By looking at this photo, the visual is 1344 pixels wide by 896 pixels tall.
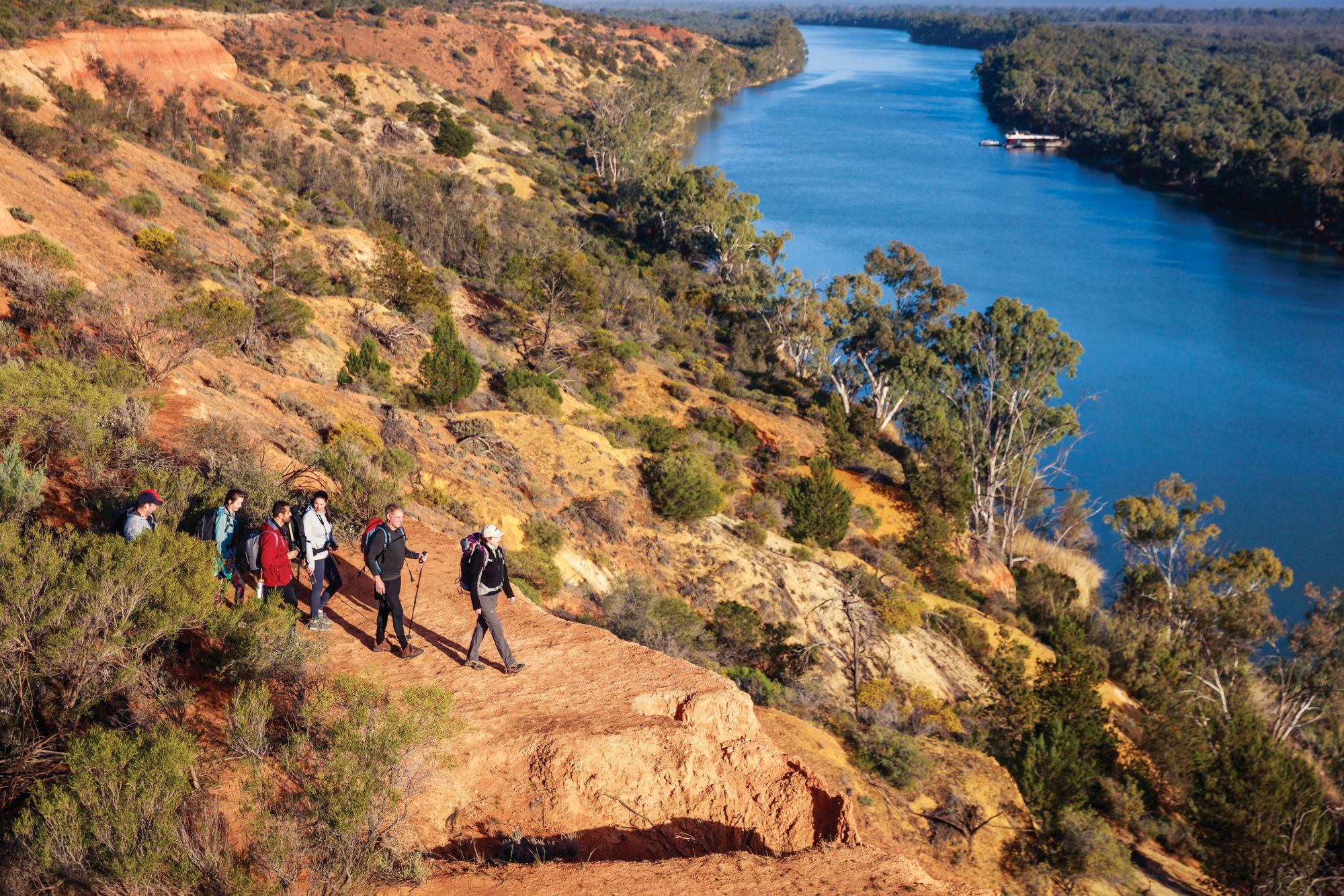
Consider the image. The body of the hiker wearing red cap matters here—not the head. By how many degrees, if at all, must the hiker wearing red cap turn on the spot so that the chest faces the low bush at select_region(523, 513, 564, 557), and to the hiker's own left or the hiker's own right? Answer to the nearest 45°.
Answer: approximately 45° to the hiker's own left

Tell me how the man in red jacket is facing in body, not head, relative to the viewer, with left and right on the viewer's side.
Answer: facing to the right of the viewer

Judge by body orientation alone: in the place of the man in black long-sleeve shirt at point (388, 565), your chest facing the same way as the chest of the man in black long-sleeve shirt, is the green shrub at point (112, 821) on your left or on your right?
on your right

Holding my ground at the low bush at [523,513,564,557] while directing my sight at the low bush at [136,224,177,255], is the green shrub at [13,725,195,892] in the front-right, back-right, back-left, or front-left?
back-left

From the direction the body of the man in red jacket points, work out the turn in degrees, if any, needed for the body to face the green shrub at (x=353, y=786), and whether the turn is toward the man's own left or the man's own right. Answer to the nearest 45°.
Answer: approximately 90° to the man's own right

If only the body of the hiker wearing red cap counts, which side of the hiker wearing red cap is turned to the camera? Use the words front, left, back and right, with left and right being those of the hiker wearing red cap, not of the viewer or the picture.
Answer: right

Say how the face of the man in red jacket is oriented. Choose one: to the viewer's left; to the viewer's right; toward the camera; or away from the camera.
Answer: to the viewer's right

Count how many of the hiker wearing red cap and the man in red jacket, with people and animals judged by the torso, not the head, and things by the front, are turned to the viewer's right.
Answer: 2

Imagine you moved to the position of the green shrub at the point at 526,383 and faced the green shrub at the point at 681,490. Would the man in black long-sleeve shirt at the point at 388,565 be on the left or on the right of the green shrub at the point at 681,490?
right
